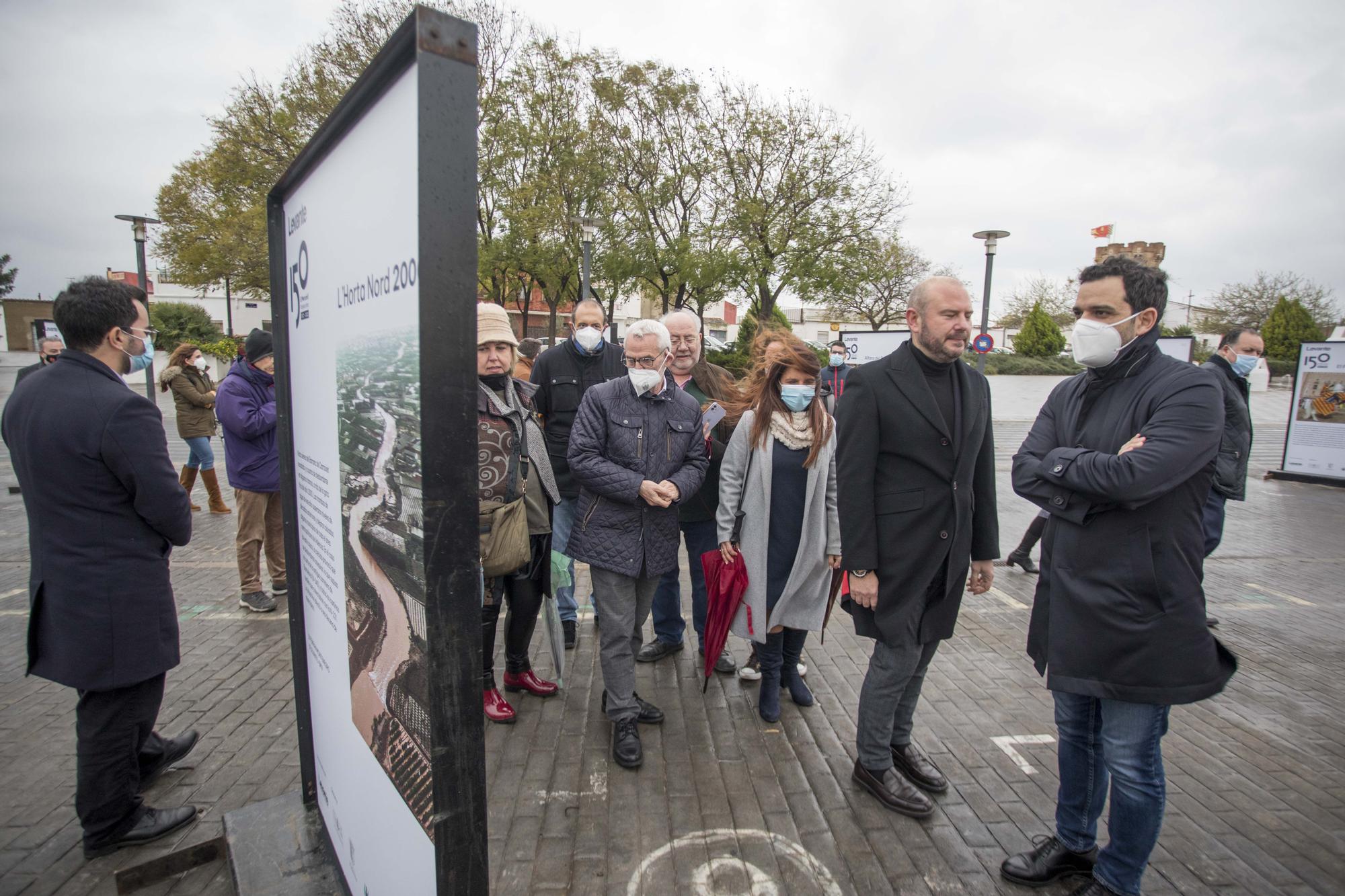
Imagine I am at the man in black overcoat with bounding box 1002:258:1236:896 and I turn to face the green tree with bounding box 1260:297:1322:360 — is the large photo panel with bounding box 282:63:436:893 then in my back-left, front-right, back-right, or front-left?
back-left

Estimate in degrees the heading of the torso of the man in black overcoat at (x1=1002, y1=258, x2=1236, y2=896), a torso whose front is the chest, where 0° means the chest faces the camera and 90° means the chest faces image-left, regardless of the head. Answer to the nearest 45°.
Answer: approximately 45°

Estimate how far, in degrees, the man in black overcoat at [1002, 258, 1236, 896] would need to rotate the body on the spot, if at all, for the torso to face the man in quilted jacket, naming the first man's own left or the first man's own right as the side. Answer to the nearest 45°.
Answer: approximately 45° to the first man's own right

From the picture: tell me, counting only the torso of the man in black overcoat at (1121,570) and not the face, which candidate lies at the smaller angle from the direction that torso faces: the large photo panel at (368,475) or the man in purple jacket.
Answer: the large photo panel

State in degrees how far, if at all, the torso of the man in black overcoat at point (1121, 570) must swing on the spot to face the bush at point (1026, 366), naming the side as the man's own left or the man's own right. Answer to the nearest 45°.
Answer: approximately 135° to the man's own right

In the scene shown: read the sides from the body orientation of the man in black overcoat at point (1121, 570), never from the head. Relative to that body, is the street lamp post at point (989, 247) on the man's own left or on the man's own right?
on the man's own right

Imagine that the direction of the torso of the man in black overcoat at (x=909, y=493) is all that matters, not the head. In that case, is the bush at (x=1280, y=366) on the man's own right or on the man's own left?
on the man's own left

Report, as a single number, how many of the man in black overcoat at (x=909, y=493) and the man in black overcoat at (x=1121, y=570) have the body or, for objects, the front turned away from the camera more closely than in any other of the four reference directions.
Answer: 0

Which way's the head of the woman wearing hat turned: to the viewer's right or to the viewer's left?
to the viewer's left

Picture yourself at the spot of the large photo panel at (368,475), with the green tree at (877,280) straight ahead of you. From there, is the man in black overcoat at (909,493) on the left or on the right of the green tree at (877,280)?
right

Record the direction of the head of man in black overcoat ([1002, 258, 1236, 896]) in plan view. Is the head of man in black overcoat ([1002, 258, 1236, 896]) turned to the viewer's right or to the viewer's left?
to the viewer's left

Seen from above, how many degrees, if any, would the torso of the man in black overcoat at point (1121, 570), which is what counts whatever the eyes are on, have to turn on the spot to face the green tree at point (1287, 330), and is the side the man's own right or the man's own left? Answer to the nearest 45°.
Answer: approximately 135° to the man's own right
